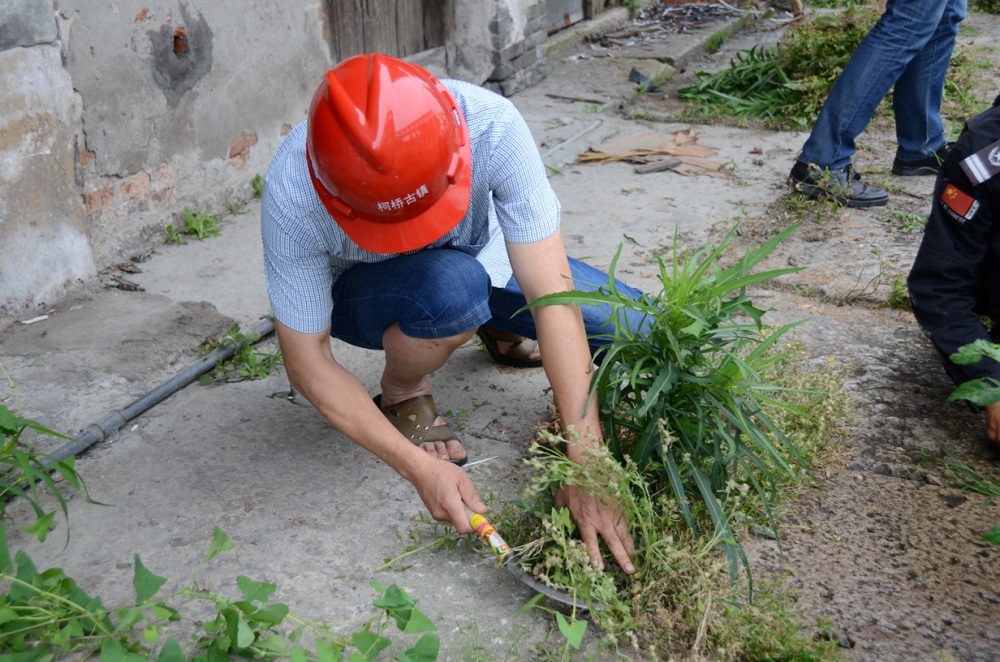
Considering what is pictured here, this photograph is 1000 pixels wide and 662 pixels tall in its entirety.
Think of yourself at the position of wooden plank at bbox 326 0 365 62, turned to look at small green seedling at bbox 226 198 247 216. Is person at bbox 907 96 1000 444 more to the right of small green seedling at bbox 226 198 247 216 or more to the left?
left
